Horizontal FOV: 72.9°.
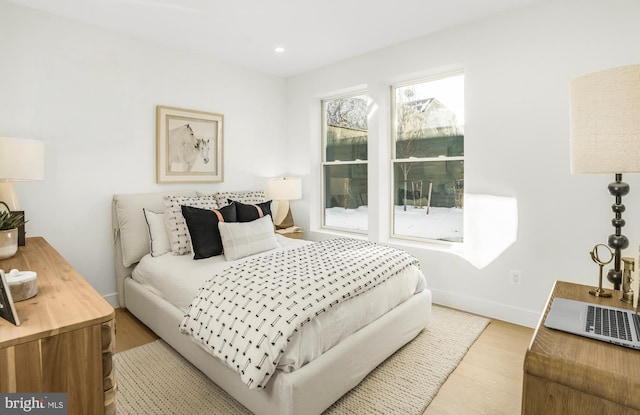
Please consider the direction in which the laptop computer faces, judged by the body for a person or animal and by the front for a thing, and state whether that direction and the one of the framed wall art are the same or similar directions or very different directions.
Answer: very different directions

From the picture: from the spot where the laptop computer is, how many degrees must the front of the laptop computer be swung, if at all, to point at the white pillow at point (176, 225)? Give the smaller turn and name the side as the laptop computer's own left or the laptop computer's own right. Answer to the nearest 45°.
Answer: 0° — it already faces it

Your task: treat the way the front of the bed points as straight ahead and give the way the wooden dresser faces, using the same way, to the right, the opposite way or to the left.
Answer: to the left

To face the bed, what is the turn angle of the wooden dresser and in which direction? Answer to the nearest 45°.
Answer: approximately 45° to its left

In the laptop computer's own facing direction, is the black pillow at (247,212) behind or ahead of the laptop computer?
ahead

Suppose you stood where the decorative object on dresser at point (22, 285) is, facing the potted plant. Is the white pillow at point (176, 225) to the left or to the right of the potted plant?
right

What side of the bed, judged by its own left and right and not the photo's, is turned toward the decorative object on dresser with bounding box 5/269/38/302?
right

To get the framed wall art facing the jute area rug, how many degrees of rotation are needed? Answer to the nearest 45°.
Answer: approximately 45° to its right

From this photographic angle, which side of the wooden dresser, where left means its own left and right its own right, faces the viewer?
right

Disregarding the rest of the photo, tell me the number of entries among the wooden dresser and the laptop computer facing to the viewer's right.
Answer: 1

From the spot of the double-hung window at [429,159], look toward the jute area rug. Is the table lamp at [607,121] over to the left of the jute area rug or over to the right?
left

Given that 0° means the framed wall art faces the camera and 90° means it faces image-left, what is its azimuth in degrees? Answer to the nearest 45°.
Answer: approximately 315°

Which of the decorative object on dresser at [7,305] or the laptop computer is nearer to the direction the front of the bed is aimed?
the laptop computer

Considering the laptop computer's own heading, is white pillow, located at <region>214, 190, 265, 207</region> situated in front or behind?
in front

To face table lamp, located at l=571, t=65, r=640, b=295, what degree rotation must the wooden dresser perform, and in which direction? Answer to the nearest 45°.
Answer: approximately 45° to its right

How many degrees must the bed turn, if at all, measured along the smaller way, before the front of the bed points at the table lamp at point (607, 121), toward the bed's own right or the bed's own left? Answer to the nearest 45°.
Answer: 0° — it already faces it

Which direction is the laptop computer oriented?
to the viewer's left

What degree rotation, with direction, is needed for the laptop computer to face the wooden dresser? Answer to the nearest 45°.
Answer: approximately 45° to its left

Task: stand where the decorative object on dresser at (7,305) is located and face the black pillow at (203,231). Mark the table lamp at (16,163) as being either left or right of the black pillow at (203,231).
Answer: left
